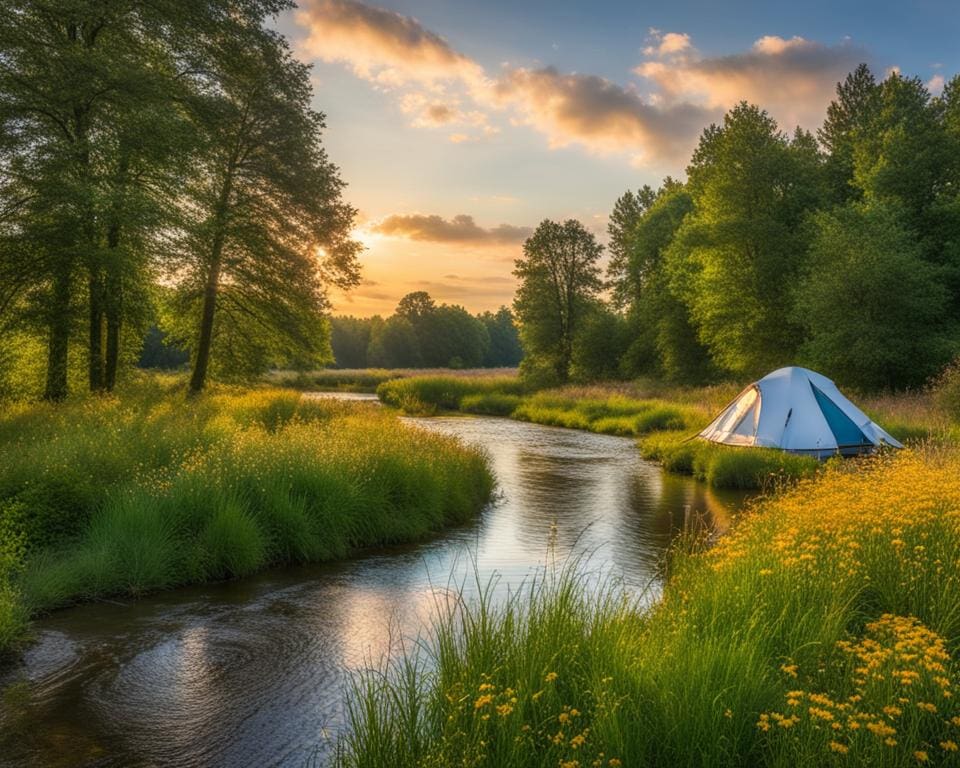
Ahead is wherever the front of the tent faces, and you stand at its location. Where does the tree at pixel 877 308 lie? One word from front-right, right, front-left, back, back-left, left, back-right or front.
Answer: back-right

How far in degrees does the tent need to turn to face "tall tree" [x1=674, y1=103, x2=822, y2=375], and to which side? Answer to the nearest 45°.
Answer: approximately 135° to its right

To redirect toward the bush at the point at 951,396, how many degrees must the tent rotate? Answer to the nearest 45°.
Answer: approximately 180°

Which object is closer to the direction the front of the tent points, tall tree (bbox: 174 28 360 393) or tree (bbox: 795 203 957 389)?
the tall tree

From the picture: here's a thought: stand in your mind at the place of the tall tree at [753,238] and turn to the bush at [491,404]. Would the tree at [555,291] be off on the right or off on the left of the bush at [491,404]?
right

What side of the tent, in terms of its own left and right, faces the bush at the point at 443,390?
right

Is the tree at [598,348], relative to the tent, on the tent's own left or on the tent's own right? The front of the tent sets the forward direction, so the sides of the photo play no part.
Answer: on the tent's own right

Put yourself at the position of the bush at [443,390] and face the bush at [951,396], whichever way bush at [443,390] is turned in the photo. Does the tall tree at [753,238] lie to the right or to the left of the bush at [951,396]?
left

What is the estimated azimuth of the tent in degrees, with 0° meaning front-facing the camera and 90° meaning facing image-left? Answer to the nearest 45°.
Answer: approximately 45°

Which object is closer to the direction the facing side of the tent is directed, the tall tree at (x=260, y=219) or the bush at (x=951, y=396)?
the tall tree

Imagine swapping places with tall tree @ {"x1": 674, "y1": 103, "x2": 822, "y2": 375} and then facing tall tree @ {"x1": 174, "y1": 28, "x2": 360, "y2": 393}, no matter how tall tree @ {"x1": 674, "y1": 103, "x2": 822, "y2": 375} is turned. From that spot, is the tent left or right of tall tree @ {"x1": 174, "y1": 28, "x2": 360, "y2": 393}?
left

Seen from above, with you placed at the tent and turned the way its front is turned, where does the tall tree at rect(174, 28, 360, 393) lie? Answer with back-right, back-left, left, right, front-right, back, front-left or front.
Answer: front-right

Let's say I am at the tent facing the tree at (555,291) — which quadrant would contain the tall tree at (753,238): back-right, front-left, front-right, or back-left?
front-right
